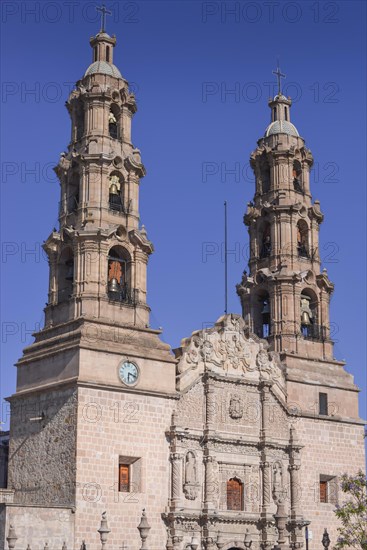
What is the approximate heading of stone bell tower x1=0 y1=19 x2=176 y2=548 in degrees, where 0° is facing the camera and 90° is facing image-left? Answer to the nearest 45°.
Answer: approximately 315°

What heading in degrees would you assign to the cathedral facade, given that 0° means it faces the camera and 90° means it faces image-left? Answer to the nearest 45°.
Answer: approximately 315°
